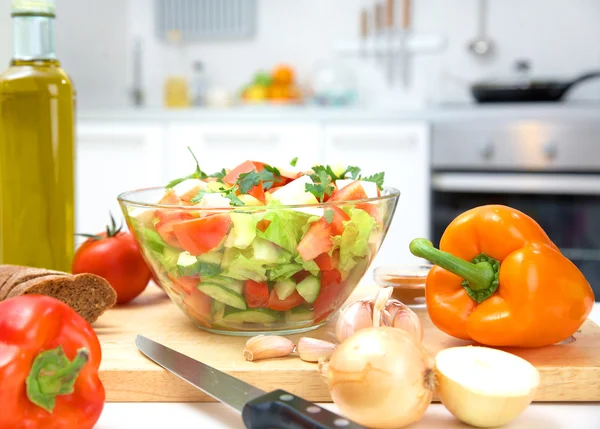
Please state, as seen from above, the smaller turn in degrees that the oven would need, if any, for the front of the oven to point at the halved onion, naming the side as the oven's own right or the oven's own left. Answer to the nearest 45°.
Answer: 0° — it already faces it

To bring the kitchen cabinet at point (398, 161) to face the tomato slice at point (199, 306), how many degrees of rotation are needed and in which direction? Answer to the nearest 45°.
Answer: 0° — it already faces it

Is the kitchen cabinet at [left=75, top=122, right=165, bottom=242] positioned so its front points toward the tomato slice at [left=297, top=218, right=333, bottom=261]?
yes

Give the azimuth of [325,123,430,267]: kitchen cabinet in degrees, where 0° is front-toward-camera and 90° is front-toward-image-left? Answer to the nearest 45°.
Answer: approximately 0°
